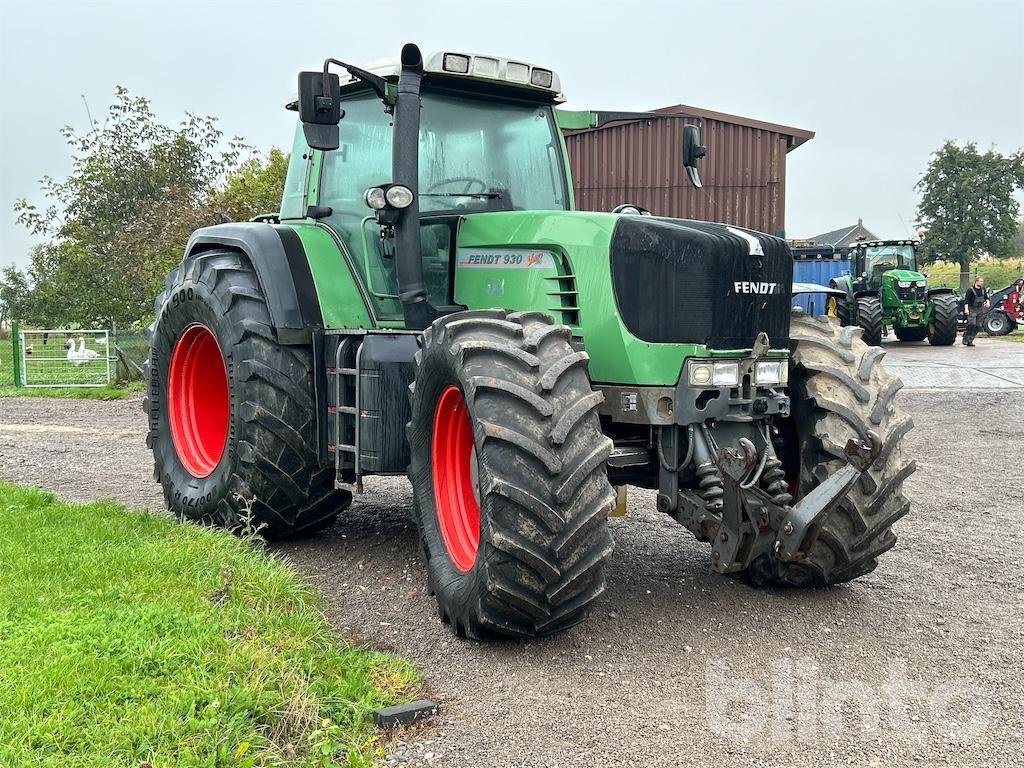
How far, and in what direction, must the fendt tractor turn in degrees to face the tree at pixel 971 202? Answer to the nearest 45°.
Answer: approximately 90° to its left

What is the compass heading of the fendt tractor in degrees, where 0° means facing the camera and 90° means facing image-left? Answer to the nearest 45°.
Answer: approximately 315°

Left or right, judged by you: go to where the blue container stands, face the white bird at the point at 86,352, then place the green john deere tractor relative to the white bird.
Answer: left

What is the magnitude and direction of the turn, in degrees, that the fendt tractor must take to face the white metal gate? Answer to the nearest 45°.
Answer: approximately 180°

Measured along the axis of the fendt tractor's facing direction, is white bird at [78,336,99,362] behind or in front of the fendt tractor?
behind

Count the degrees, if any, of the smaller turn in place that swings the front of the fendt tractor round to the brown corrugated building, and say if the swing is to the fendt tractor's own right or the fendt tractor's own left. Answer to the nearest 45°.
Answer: approximately 135° to the fendt tractor's own left

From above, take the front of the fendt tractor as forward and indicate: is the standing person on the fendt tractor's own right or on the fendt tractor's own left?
on the fendt tractor's own left

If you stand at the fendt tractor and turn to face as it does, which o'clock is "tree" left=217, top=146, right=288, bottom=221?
The tree is roughly at 7 o'clock from the fendt tractor.
